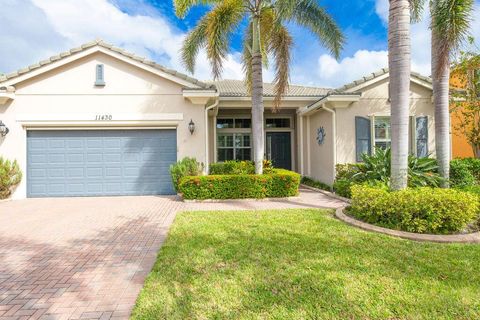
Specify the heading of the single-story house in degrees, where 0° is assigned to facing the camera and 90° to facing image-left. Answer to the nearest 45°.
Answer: approximately 0°

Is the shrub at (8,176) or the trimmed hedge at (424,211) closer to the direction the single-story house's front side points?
the trimmed hedge

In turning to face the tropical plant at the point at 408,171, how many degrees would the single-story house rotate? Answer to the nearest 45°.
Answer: approximately 90° to its left

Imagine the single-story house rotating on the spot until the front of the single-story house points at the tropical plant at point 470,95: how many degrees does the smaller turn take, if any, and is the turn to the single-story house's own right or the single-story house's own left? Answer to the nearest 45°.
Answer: approximately 90° to the single-story house's own left

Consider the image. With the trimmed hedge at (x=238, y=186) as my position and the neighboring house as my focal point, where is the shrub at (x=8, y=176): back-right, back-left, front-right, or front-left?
back-left

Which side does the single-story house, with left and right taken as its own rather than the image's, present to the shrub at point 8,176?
right

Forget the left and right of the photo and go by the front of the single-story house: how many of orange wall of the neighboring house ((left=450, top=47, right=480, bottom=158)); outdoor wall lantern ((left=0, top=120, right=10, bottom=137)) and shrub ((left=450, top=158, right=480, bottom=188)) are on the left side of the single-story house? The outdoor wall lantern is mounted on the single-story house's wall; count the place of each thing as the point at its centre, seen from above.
2

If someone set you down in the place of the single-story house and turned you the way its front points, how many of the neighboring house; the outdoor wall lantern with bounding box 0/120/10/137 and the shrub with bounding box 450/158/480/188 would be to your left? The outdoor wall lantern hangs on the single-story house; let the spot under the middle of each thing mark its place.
2

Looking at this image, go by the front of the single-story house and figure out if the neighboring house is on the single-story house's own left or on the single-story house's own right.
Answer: on the single-story house's own left
